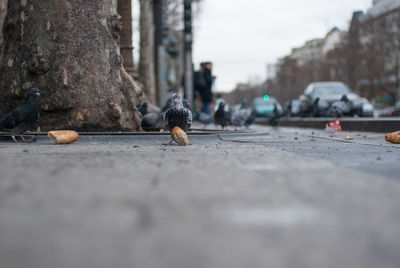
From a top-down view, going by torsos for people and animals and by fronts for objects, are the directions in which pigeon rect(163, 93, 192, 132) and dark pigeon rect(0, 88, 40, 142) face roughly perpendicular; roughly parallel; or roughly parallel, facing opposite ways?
roughly perpendicular

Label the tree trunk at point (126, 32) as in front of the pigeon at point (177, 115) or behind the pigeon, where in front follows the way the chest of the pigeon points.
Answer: behind

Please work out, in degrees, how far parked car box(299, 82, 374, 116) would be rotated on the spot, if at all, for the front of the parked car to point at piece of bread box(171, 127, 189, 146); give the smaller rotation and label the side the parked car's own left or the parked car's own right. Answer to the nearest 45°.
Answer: approximately 45° to the parked car's own right

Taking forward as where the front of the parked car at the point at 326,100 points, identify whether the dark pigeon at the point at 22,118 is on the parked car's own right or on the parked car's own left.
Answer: on the parked car's own right

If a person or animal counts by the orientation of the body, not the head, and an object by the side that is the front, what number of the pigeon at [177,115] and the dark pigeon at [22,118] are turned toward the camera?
1

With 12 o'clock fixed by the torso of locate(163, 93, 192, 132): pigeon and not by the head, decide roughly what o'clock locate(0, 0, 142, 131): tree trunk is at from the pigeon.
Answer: The tree trunk is roughly at 4 o'clock from the pigeon.

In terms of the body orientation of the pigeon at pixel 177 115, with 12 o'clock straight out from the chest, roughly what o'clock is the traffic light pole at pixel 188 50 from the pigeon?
The traffic light pole is roughly at 6 o'clock from the pigeon.

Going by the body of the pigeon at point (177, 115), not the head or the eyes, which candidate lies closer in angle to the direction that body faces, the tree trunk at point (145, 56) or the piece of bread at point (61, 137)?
the piece of bread

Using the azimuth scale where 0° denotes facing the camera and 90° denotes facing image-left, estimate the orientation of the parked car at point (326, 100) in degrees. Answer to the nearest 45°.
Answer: approximately 315°
